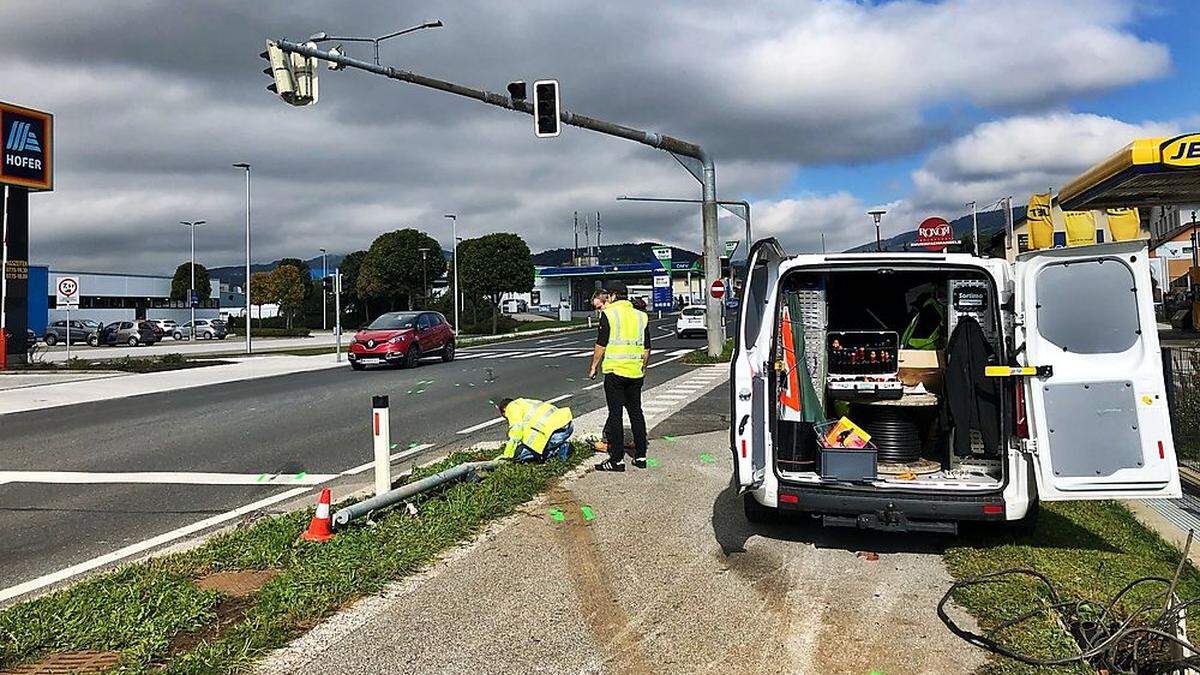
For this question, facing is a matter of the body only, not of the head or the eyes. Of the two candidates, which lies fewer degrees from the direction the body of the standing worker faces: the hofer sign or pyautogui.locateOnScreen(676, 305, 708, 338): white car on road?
the hofer sign

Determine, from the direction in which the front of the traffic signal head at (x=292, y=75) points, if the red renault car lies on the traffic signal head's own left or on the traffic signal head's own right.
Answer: on the traffic signal head's own right

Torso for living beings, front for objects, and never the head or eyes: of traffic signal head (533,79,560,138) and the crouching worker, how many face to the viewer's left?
1

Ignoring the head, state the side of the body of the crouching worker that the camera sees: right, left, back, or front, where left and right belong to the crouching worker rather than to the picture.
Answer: left

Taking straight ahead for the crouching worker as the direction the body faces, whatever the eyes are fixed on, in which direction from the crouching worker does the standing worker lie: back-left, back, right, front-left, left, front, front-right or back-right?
back

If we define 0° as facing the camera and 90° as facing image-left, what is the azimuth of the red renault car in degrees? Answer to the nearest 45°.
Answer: approximately 45°

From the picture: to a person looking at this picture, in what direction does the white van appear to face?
facing away from the viewer

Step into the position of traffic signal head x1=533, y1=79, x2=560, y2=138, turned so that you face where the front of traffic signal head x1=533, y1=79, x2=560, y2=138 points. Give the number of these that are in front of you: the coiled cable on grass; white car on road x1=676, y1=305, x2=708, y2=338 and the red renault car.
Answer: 1

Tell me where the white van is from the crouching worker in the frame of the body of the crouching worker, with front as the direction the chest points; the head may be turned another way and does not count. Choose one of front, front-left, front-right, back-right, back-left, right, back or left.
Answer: back-left

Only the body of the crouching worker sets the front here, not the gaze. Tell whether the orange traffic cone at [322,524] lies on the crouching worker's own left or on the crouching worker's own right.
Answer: on the crouching worker's own left

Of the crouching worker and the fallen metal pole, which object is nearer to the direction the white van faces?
the crouching worker

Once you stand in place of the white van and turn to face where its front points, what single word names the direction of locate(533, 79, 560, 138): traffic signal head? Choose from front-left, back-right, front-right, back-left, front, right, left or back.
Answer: front-left

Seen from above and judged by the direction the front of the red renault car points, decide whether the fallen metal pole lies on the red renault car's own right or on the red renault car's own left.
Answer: on the red renault car's own left

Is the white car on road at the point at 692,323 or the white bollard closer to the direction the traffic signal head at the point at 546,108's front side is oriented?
the white bollard
